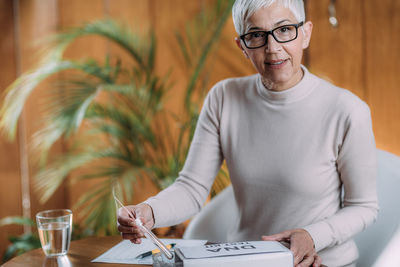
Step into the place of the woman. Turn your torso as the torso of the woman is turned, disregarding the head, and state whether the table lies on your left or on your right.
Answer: on your right

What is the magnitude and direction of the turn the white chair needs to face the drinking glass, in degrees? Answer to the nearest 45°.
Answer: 0° — it already faces it

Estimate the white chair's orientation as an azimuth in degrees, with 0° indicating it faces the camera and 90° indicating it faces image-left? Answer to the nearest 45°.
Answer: approximately 45°

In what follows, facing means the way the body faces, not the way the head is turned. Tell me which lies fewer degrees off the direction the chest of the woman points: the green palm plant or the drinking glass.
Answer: the drinking glass

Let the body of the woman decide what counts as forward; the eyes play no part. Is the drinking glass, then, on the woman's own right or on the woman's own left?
on the woman's own right

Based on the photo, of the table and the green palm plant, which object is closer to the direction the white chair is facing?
the table

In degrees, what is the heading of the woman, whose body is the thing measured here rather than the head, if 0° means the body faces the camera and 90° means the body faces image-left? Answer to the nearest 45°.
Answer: approximately 0°
